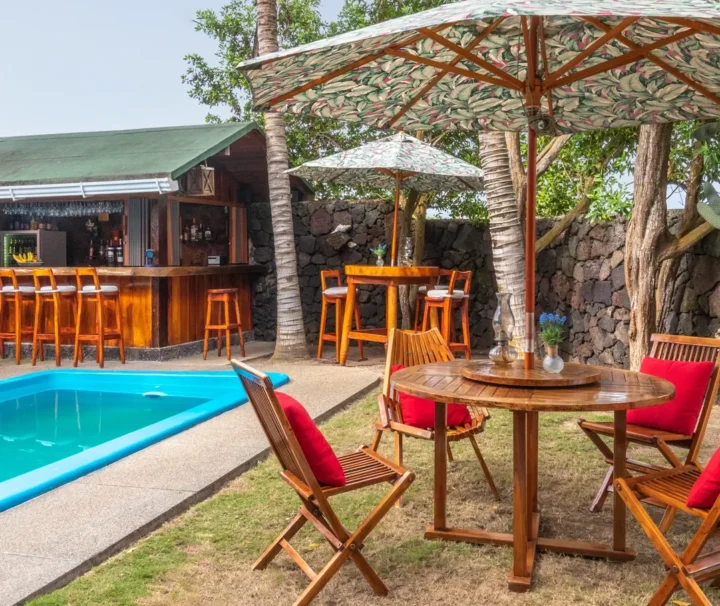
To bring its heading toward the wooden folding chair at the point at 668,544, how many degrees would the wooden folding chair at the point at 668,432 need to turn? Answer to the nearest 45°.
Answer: approximately 45° to its left

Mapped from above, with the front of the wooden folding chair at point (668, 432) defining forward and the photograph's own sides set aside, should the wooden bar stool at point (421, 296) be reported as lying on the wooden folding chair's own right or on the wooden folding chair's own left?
on the wooden folding chair's own right

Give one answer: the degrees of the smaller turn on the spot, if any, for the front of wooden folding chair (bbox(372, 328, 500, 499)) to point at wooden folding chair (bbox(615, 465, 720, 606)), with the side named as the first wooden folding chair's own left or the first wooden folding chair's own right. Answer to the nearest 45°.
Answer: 0° — it already faces it

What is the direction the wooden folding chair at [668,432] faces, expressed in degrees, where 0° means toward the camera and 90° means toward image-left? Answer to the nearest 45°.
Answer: approximately 45°

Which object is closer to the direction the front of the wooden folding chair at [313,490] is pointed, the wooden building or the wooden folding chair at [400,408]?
the wooden folding chair

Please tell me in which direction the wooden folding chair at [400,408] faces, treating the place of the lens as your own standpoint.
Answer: facing the viewer and to the right of the viewer

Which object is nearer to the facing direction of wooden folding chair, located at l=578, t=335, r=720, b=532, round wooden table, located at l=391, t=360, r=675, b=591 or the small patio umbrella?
the round wooden table

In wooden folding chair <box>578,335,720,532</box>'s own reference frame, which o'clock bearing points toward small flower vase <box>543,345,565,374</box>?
The small flower vase is roughly at 12 o'clock from the wooden folding chair.

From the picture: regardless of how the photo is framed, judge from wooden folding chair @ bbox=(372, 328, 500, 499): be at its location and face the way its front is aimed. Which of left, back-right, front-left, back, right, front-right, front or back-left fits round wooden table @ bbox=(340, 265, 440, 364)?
back-left

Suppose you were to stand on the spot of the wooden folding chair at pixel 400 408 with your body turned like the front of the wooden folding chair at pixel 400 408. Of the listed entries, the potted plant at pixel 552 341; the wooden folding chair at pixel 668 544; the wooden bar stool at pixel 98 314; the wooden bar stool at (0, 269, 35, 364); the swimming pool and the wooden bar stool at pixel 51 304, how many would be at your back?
4

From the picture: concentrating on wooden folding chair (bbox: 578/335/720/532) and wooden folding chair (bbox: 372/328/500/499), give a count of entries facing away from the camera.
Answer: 0
